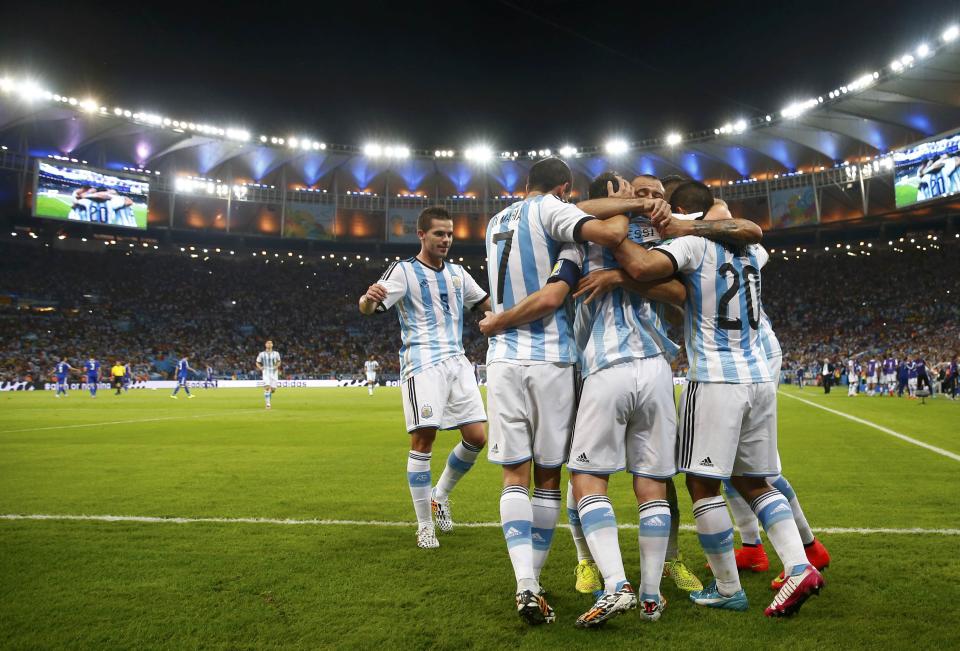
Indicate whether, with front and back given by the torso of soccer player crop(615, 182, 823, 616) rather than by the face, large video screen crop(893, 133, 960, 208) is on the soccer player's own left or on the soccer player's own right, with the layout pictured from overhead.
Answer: on the soccer player's own right

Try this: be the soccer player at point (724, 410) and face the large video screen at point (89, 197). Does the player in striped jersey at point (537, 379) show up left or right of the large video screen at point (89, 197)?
left

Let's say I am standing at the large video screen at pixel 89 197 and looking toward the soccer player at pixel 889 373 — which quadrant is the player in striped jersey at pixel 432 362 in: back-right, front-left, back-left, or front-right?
front-right

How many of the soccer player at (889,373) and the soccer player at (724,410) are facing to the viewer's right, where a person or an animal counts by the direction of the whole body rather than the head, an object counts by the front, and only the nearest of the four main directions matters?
0

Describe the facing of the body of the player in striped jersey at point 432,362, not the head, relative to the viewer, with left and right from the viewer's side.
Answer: facing the viewer and to the right of the viewer

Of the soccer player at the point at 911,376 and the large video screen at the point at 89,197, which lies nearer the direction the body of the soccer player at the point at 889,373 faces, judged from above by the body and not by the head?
the large video screen

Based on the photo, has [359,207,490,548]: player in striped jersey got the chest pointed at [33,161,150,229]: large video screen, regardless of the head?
no

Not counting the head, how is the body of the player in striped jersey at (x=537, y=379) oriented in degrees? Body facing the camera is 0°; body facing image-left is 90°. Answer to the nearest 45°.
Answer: approximately 225°

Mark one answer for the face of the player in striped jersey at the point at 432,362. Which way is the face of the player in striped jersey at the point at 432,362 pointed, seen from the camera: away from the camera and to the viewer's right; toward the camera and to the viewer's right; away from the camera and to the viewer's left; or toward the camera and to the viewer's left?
toward the camera and to the viewer's right

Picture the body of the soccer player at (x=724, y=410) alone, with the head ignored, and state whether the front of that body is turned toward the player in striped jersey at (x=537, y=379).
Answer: no

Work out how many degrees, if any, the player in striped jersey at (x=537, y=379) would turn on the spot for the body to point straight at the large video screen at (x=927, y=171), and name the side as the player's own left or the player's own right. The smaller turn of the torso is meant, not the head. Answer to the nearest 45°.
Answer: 0° — they already face it

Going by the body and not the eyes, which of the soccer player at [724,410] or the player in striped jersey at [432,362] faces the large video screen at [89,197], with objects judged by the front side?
the soccer player

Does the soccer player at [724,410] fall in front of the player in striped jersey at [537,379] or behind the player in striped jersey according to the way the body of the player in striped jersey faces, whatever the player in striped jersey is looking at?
in front

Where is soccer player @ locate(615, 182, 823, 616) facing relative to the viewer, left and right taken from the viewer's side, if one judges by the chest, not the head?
facing away from the viewer and to the left of the viewer

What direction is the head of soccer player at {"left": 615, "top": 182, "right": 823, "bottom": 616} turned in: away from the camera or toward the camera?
away from the camera

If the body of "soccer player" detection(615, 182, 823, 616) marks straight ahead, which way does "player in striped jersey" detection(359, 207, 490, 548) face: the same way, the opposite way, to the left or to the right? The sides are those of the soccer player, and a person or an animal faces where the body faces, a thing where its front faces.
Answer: the opposite way

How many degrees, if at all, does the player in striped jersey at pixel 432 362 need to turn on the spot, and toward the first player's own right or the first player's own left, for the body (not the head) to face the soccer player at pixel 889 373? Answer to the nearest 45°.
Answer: approximately 90° to the first player's own left
